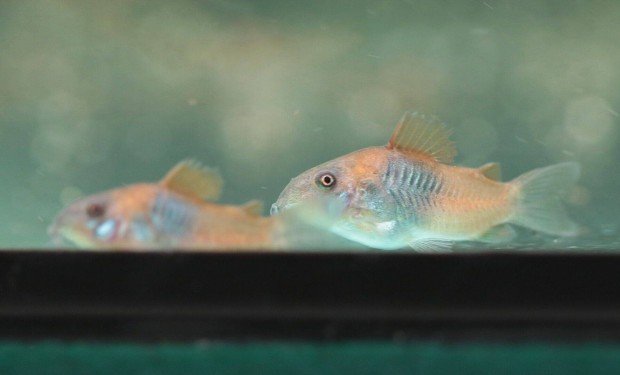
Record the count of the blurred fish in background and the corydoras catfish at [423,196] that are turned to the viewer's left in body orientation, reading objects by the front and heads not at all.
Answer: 2

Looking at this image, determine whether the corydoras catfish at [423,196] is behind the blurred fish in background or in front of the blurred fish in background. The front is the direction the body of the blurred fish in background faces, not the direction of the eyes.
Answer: behind

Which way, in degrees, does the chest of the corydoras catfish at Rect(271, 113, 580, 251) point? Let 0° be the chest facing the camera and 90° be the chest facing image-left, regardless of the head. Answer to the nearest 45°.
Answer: approximately 90°

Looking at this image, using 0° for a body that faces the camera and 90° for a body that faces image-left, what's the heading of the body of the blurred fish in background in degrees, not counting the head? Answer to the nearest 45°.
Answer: approximately 90°
